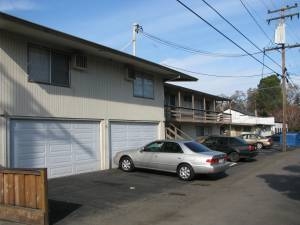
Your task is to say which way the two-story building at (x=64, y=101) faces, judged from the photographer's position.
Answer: facing the viewer and to the right of the viewer

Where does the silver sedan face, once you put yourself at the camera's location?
facing away from the viewer and to the left of the viewer

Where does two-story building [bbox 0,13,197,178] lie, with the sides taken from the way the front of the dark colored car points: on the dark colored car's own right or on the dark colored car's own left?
on the dark colored car's own left

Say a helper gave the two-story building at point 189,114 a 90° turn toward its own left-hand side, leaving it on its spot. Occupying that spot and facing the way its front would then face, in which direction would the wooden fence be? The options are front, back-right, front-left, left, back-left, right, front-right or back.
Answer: back-right

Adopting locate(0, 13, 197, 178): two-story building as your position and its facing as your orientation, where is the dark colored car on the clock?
The dark colored car is roughly at 9 o'clock from the two-story building.

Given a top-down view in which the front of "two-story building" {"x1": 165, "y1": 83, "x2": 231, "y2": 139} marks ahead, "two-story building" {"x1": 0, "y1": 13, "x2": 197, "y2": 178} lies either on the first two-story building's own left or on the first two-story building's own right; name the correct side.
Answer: on the first two-story building's own right

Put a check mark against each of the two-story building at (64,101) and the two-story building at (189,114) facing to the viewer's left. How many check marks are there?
0

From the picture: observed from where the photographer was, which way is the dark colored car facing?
facing away from the viewer and to the left of the viewer

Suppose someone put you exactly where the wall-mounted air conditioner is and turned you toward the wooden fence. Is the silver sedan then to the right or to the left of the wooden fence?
left

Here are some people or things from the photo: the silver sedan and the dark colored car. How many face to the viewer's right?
0
